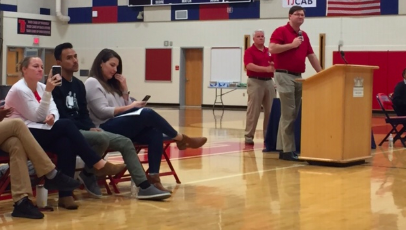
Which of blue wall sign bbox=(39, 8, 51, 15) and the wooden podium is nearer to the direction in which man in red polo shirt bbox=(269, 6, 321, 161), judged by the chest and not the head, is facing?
the wooden podium

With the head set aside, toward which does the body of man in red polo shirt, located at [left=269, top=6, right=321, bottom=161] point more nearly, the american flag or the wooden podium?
the wooden podium

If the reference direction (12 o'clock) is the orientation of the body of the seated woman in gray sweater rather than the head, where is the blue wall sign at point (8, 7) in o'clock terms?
The blue wall sign is roughly at 7 o'clock from the seated woman in gray sweater.
